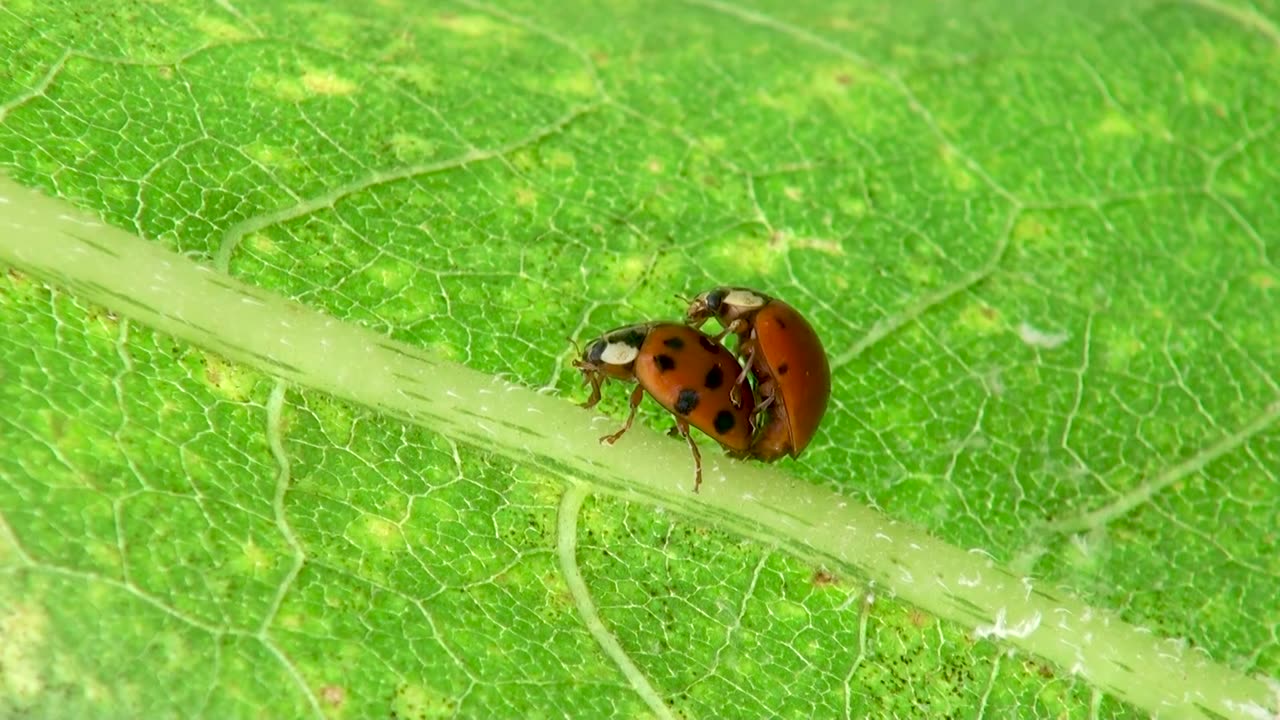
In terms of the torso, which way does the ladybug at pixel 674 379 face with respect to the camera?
to the viewer's left
